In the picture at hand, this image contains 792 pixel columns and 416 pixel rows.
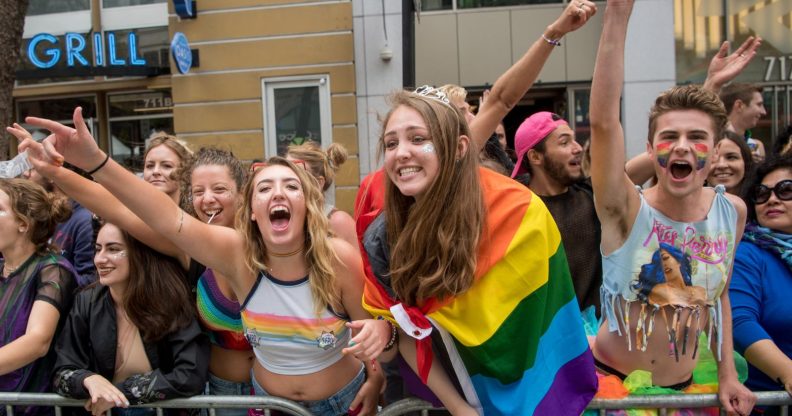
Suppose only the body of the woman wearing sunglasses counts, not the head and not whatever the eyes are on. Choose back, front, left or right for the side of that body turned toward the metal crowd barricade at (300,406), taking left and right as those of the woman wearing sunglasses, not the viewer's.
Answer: right

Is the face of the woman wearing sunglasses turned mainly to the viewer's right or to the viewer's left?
to the viewer's left

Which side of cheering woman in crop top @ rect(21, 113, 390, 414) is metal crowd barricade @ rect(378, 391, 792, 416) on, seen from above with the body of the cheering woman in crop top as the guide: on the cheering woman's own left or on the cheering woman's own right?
on the cheering woman's own left

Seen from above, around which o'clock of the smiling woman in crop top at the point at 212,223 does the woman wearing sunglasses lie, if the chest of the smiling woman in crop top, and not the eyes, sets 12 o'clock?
The woman wearing sunglasses is roughly at 10 o'clock from the smiling woman in crop top.

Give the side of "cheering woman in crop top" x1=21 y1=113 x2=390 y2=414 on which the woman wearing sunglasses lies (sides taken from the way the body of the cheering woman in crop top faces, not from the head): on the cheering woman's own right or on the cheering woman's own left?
on the cheering woman's own left

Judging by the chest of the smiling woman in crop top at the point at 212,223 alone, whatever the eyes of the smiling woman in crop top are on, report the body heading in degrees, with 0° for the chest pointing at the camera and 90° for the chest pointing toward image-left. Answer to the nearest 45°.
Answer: approximately 0°

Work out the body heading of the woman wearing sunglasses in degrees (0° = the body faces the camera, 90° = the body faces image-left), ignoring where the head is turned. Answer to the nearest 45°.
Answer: approximately 315°
